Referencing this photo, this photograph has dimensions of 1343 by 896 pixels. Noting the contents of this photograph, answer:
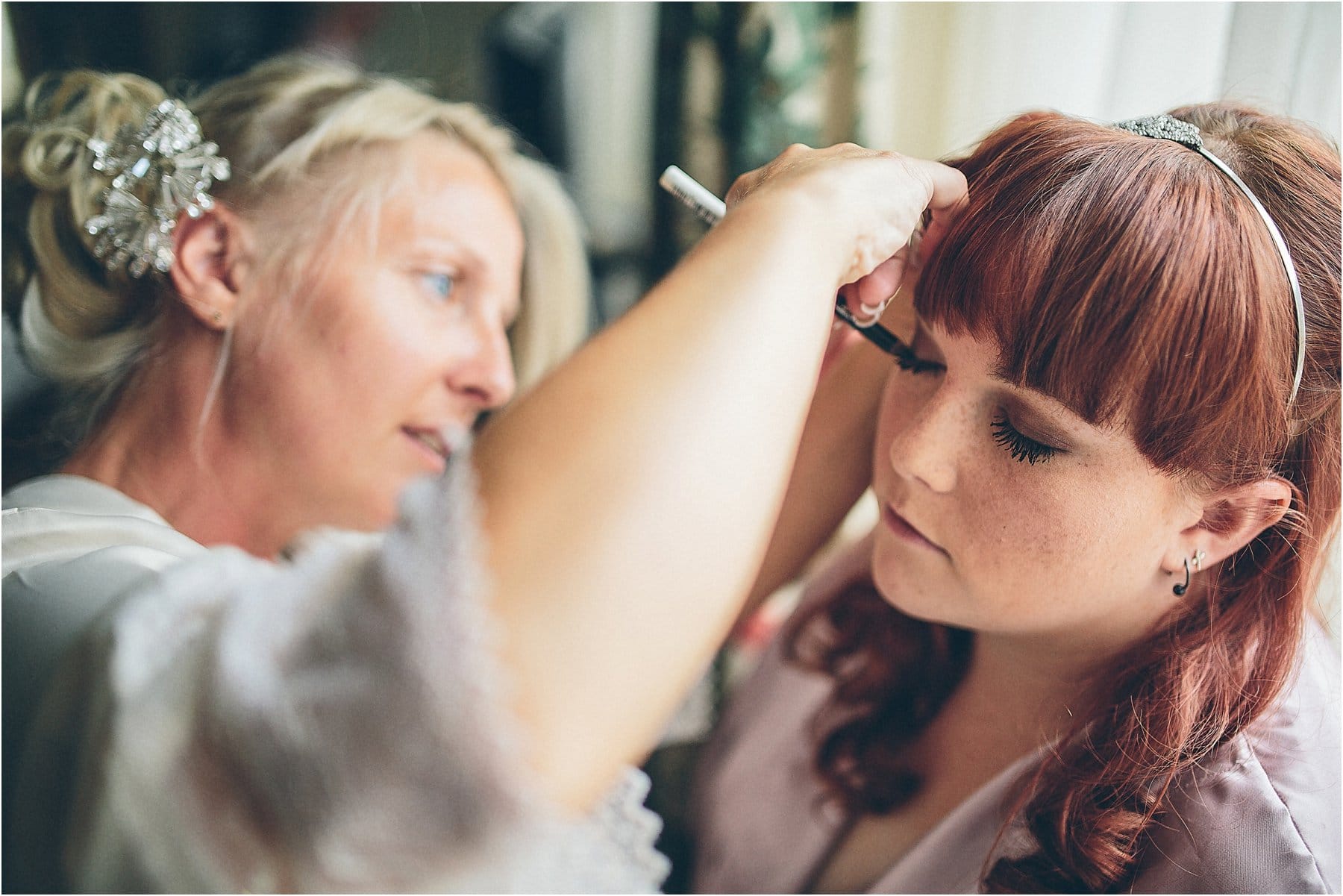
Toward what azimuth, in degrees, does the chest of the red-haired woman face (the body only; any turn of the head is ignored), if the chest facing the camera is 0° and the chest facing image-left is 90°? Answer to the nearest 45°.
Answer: approximately 45°

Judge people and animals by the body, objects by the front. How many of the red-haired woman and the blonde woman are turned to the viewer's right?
1

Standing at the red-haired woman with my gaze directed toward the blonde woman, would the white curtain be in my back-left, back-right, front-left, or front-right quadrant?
back-right

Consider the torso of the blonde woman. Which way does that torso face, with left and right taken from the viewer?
facing to the right of the viewer
